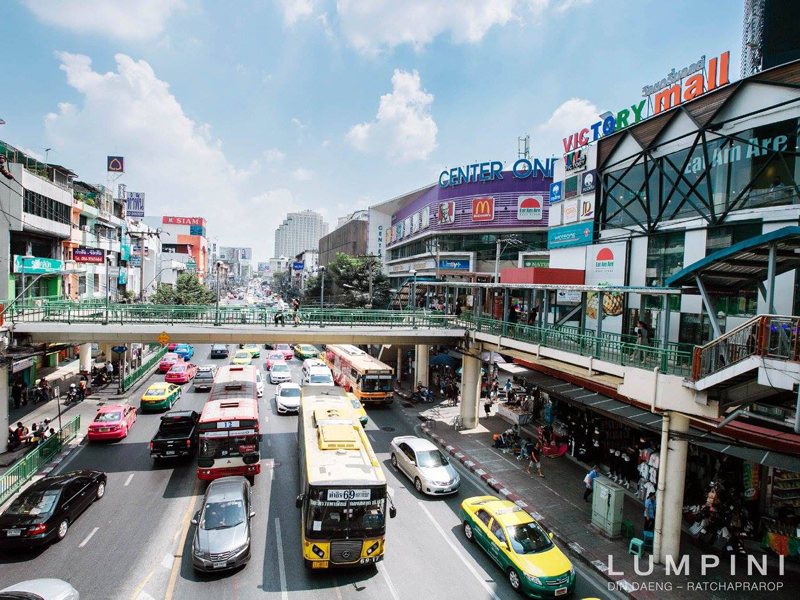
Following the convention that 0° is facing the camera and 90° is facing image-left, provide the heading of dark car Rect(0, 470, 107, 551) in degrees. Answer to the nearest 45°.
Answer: approximately 225°

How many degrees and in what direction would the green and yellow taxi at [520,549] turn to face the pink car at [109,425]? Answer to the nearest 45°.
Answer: approximately 135° to its right

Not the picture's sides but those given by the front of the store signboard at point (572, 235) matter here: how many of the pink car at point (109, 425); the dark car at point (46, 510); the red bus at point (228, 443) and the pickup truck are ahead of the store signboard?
4

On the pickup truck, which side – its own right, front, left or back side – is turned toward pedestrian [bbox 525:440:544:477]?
right

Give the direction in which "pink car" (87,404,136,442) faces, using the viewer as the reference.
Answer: facing away from the viewer and to the right of the viewer

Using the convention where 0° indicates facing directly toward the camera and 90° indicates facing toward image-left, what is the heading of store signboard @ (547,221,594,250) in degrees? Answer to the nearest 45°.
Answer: approximately 45°

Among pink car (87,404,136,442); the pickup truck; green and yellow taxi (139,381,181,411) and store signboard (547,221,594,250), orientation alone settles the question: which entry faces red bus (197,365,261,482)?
the store signboard

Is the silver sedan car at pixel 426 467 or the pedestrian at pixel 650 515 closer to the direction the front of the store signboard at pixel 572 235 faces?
the silver sedan car

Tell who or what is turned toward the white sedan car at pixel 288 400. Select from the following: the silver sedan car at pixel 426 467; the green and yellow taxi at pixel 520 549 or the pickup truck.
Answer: the pickup truck

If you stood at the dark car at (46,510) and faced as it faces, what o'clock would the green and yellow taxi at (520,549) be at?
The green and yellow taxi is roughly at 3 o'clock from the dark car.

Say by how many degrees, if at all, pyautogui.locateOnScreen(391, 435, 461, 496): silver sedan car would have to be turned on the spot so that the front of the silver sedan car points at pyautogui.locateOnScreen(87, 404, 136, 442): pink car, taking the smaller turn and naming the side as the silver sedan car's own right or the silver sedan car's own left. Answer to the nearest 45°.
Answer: approximately 135° to the silver sedan car's own right

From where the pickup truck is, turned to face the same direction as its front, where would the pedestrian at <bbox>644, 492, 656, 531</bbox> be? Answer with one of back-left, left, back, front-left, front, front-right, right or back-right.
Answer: right

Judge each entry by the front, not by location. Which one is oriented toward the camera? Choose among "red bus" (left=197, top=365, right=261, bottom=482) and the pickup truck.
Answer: the red bus

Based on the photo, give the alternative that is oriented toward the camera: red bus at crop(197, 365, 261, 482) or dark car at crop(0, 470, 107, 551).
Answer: the red bus

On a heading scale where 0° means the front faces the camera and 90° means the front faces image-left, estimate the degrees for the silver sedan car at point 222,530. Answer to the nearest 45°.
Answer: approximately 0°

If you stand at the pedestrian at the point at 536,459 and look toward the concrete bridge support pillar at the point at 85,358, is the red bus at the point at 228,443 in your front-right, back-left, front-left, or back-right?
front-left
